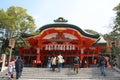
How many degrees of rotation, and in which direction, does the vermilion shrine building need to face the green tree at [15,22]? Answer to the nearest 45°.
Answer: approximately 45° to its right

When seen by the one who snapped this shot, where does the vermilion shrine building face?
facing the viewer
